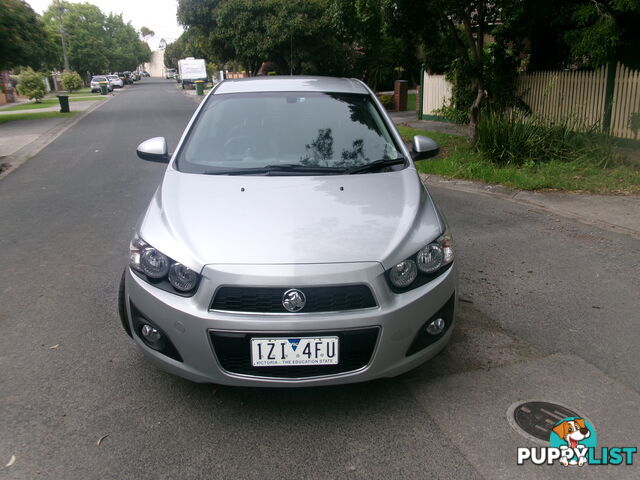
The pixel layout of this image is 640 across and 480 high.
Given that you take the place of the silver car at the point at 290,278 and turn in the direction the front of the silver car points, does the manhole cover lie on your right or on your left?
on your left

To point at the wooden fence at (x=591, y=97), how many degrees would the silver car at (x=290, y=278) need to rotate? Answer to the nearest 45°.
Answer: approximately 135° to its left

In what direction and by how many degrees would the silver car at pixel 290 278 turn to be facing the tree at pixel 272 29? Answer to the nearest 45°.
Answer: approximately 180°

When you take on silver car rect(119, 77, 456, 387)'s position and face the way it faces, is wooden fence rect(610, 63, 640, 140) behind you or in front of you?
behind

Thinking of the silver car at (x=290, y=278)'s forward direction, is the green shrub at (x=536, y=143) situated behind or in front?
behind

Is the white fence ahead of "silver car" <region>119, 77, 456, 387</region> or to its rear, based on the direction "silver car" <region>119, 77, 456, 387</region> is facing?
to the rear

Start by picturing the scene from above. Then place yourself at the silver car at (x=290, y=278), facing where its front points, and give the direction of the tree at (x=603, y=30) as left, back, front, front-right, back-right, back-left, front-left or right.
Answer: back-left

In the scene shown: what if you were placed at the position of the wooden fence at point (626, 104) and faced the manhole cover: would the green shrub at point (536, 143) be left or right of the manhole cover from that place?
right

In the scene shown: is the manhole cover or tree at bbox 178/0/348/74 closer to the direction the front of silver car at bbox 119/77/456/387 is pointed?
the manhole cover

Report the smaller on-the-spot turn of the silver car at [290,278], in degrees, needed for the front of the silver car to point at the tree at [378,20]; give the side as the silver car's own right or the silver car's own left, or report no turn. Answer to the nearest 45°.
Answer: approximately 180°

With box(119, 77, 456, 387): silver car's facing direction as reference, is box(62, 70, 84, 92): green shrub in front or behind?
behind
